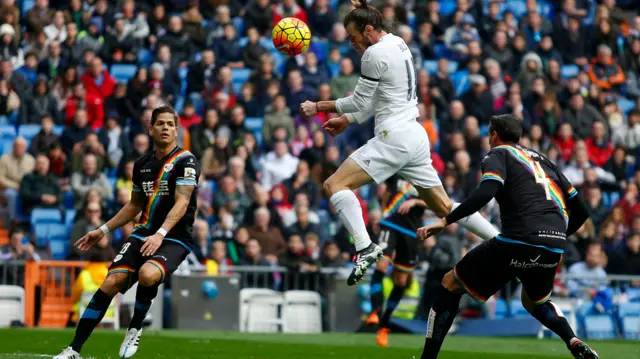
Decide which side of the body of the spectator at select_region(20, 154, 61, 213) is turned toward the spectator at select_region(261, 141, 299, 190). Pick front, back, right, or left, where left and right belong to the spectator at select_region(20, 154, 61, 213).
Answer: left

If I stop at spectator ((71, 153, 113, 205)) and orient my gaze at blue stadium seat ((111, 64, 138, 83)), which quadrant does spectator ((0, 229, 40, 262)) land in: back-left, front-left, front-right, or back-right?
back-left

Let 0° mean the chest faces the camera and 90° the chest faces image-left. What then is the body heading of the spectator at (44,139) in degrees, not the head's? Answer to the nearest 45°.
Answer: approximately 0°

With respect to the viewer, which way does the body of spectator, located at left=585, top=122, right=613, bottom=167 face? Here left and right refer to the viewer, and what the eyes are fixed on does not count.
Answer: facing the viewer

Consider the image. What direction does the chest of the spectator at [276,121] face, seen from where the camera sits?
toward the camera

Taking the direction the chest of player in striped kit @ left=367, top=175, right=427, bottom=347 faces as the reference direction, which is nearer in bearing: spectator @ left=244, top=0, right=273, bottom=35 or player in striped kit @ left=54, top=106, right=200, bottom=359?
the player in striped kit

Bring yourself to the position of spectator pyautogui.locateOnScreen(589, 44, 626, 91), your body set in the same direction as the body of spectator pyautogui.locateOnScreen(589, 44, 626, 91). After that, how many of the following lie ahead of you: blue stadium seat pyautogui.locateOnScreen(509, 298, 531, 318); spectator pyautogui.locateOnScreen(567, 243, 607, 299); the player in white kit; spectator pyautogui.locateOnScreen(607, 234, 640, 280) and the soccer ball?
5

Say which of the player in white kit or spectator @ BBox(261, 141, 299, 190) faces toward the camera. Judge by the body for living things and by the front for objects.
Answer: the spectator

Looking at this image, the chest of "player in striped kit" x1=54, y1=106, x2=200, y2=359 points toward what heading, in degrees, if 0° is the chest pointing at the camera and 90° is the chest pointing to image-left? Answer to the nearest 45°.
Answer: approximately 45°

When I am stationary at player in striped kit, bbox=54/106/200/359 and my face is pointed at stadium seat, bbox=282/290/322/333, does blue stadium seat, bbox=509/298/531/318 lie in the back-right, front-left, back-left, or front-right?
front-right

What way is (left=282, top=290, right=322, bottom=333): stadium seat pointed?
toward the camera

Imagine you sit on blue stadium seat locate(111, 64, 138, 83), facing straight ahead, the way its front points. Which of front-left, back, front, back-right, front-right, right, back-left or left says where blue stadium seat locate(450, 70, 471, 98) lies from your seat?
left

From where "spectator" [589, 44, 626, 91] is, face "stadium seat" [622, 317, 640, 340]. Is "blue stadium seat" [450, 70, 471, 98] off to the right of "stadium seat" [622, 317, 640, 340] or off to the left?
right

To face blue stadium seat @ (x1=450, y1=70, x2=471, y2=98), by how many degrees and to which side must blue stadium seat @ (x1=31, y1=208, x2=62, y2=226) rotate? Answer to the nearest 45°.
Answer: approximately 90° to its left

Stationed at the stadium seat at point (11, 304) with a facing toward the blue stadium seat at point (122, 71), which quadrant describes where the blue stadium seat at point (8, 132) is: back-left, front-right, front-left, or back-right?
front-left

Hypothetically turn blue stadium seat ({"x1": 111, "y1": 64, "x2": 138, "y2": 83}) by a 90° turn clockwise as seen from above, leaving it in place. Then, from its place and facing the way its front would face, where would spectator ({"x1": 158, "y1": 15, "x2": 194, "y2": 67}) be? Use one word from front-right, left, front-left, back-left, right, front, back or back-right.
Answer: back

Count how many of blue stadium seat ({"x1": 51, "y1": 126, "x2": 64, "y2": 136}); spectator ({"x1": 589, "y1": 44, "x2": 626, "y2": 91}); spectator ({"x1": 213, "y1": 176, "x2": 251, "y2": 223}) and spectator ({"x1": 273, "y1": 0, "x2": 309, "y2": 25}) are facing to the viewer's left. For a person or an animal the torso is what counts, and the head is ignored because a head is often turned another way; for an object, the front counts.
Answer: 0
